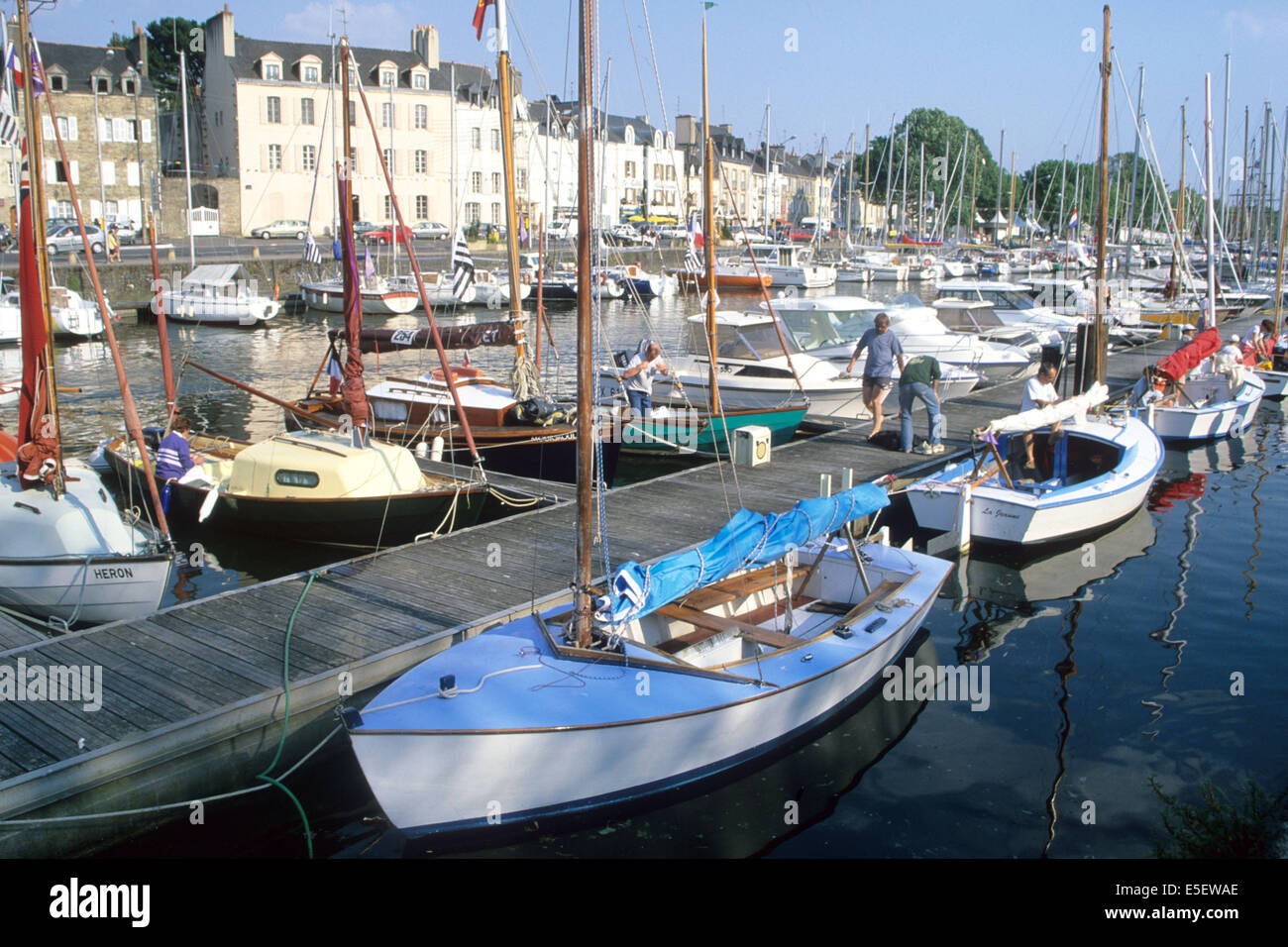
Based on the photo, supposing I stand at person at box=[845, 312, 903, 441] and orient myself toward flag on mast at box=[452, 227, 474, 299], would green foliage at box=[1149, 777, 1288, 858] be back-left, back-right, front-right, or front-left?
back-left

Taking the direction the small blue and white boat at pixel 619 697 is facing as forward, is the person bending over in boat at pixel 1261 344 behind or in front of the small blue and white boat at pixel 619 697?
behind

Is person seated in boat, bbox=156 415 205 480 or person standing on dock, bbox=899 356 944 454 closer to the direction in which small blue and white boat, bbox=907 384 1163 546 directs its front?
the person standing on dock

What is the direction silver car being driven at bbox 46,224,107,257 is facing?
to the viewer's left

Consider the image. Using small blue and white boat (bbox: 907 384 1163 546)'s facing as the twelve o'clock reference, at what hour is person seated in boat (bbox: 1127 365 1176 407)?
The person seated in boat is roughly at 11 o'clock from the small blue and white boat.

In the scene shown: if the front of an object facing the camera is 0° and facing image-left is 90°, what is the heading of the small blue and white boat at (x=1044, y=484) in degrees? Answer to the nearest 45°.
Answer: approximately 225°

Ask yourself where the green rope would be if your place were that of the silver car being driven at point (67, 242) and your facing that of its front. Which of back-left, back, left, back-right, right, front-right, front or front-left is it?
left

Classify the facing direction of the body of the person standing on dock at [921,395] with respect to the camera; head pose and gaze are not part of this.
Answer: away from the camera

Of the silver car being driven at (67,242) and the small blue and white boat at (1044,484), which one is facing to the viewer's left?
the silver car being driven
